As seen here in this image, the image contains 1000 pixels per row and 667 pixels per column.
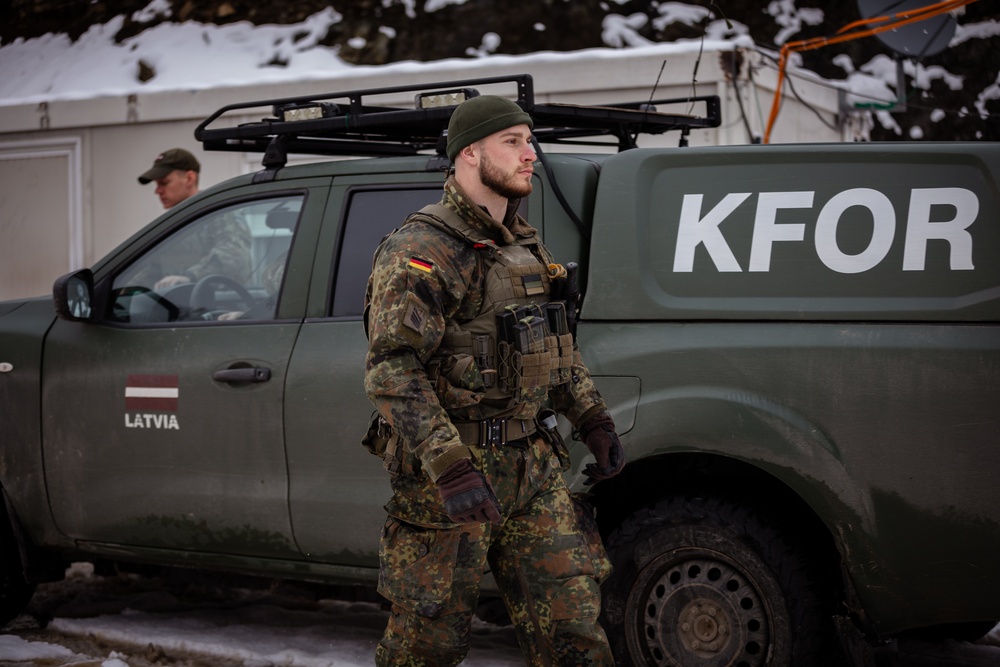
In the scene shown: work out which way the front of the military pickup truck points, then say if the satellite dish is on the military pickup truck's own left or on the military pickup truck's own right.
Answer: on the military pickup truck's own right

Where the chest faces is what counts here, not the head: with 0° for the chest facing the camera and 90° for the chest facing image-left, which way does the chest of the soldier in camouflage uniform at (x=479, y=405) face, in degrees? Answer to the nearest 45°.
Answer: approximately 315°

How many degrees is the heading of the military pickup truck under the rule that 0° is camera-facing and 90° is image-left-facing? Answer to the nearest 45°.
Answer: approximately 90°

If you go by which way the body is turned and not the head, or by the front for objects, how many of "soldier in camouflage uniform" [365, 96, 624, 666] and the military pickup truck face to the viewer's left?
1

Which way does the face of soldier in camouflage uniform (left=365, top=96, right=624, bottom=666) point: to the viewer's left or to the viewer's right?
to the viewer's right

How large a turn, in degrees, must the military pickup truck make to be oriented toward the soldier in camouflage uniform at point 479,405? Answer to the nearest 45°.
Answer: approximately 45° to its left

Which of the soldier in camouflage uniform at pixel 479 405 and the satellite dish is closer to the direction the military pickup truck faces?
the soldier in camouflage uniform

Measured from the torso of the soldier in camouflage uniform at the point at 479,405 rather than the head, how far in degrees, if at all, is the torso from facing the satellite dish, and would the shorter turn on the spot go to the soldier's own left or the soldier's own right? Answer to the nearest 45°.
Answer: approximately 90° to the soldier's own left
